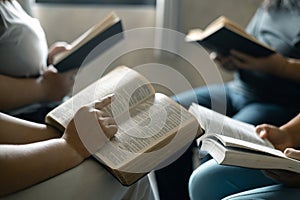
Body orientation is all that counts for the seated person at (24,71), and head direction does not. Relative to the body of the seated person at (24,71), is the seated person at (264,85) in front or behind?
in front

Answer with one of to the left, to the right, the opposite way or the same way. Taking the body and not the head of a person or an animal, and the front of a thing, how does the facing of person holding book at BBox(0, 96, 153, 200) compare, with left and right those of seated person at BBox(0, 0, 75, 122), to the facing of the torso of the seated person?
the same way

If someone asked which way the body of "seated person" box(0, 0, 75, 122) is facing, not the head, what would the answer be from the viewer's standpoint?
to the viewer's right

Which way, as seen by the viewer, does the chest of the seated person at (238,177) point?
to the viewer's left

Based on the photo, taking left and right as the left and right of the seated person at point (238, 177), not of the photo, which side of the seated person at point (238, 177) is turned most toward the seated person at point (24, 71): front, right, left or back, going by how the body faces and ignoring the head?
front

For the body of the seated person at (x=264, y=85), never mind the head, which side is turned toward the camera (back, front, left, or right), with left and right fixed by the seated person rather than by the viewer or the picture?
left

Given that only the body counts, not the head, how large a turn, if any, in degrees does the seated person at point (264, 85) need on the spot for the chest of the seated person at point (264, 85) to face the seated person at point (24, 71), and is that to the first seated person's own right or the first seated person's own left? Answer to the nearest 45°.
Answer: approximately 45° to the first seated person's own right

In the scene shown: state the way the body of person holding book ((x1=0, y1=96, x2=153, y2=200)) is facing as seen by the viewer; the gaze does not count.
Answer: to the viewer's right

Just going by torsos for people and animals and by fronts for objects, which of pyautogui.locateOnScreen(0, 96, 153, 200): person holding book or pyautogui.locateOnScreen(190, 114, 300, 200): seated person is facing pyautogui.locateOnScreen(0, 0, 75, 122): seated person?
pyautogui.locateOnScreen(190, 114, 300, 200): seated person
